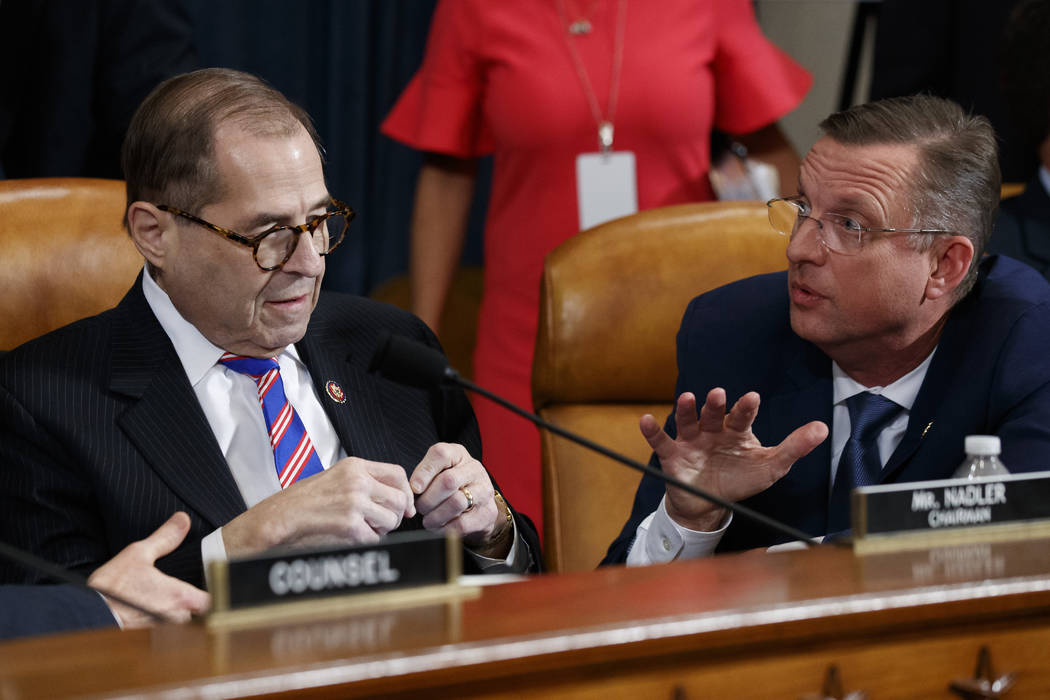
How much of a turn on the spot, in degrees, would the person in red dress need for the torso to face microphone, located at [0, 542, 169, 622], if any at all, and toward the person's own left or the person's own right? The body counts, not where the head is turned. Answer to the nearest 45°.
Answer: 0° — they already face it

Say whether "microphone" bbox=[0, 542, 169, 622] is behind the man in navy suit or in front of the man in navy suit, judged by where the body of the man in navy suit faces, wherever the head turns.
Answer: in front

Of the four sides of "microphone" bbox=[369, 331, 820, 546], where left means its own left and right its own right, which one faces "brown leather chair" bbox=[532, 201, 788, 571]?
right

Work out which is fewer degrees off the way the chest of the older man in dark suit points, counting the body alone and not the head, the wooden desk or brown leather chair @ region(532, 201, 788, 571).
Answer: the wooden desk

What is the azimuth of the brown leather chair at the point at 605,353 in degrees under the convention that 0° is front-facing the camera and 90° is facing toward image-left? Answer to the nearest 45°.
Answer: approximately 0°

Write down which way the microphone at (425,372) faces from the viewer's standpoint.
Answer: facing to the left of the viewer

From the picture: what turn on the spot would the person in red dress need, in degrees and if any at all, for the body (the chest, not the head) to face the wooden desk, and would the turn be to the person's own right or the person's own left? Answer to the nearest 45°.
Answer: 0° — they already face it

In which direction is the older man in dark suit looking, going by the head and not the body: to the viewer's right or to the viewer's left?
to the viewer's right

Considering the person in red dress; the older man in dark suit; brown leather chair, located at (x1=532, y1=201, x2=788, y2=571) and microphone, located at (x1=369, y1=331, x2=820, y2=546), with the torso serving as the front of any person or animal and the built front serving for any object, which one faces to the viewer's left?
the microphone

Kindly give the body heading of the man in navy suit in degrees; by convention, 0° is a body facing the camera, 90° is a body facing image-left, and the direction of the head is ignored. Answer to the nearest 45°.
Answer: approximately 45°
